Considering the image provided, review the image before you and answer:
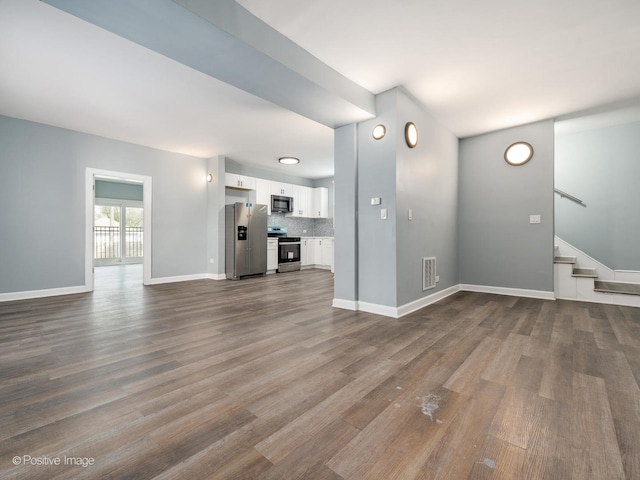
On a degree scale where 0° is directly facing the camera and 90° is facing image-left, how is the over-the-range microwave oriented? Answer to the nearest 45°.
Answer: approximately 315°

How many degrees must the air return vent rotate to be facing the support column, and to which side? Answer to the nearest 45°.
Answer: approximately 90° to its right

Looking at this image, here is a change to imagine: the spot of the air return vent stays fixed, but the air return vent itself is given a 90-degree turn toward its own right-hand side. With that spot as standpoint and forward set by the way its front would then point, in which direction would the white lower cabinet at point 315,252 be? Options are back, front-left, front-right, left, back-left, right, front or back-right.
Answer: right

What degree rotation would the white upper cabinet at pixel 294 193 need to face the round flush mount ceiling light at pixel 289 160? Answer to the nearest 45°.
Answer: approximately 45° to its right

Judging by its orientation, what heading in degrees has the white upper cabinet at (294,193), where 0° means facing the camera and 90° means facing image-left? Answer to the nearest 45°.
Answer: approximately 315°

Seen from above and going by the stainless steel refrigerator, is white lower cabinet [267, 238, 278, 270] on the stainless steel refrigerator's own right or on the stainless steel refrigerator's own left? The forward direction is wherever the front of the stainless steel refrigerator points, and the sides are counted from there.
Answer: on the stainless steel refrigerator's own left

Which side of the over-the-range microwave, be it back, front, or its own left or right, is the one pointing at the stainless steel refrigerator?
right

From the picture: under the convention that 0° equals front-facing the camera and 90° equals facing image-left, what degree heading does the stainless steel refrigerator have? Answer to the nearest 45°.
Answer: approximately 315°
